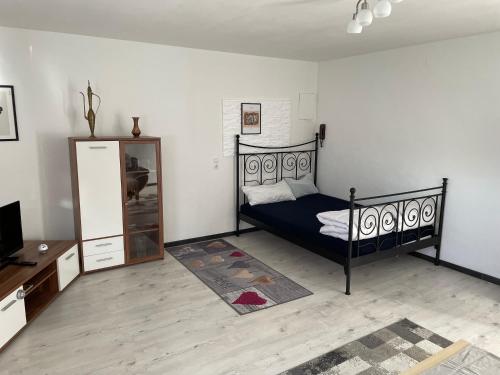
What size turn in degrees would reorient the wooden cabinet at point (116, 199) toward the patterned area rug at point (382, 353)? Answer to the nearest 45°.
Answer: approximately 45° to its left

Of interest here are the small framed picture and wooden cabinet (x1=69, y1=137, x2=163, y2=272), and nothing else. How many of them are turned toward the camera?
2

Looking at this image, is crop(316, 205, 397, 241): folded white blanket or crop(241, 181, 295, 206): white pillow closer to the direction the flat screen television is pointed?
the folded white blanket

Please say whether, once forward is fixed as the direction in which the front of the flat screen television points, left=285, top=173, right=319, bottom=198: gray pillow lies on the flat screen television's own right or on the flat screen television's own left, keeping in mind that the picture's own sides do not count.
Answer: on the flat screen television's own left

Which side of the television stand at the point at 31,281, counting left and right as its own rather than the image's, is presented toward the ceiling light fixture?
front

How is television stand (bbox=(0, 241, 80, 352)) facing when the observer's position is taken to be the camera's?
facing the viewer and to the right of the viewer

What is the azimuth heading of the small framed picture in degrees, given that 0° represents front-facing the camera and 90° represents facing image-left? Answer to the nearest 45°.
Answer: approximately 0°

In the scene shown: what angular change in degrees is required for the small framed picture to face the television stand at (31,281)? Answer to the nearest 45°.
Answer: approximately 45° to its right

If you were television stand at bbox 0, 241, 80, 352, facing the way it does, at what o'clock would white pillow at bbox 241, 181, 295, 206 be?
The white pillow is roughly at 10 o'clock from the television stand.

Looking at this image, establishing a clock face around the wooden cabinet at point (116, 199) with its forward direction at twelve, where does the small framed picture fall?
The small framed picture is roughly at 8 o'clock from the wooden cabinet.

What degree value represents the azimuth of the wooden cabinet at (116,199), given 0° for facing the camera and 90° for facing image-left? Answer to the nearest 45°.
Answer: approximately 0°
